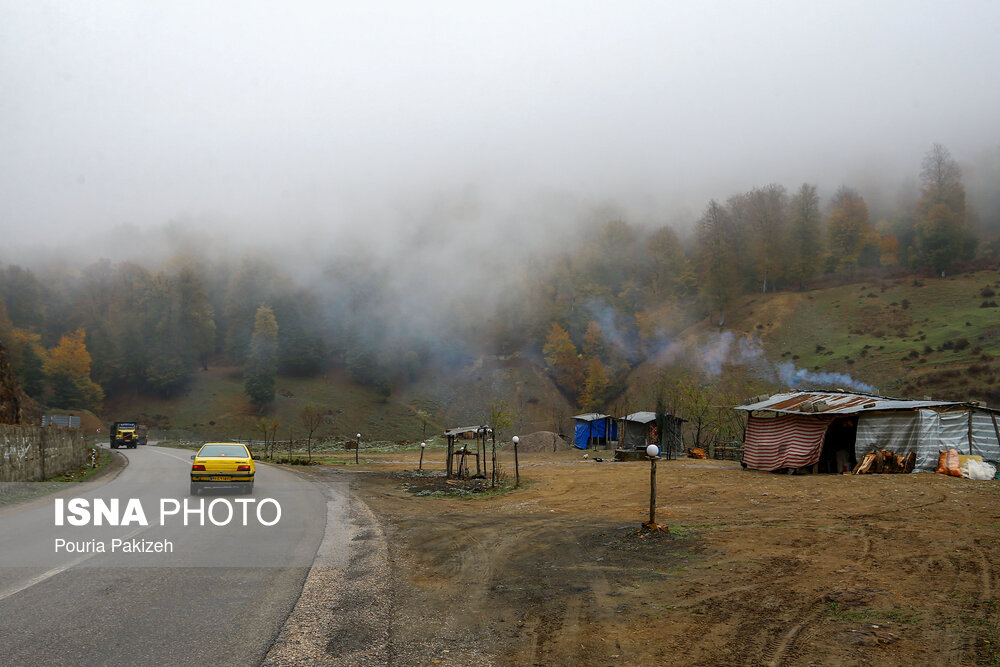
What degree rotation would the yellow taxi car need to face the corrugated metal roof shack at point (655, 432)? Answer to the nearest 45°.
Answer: approximately 45° to its right

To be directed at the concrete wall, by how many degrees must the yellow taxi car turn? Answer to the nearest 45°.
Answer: approximately 45° to its left

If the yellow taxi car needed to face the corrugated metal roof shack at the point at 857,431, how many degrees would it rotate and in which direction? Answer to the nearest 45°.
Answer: approximately 90° to its right

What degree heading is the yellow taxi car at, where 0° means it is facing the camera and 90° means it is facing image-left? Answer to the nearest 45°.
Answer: approximately 180°

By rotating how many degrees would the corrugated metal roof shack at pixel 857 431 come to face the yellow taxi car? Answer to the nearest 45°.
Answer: approximately 45° to its right

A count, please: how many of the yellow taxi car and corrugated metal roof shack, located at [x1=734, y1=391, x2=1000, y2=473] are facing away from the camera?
1

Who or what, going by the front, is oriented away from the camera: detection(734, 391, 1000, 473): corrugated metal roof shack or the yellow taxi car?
the yellow taxi car

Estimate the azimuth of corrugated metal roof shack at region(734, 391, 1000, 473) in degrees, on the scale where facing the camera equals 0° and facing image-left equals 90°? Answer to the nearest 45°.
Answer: approximately 0°

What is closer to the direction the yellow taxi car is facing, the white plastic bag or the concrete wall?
the concrete wall
